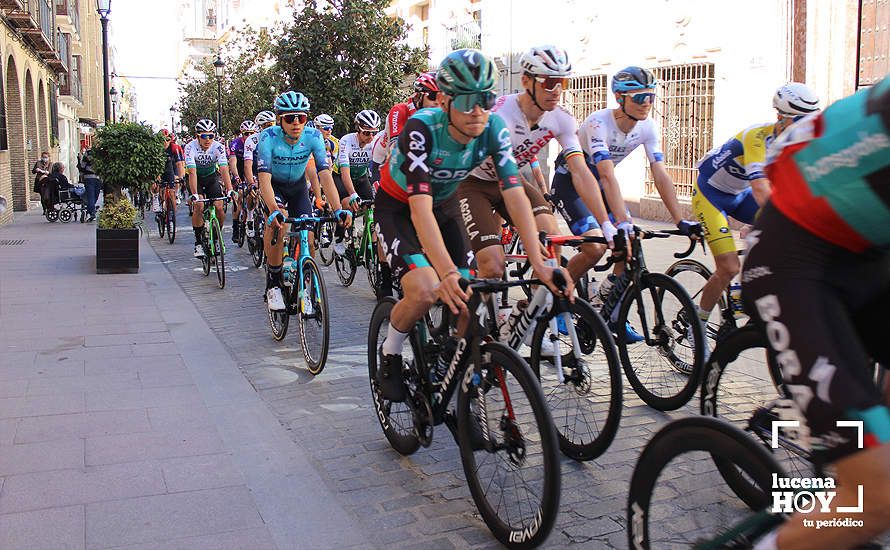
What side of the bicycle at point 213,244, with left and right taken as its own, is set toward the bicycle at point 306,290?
front

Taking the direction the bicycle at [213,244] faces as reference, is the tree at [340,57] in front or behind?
behind

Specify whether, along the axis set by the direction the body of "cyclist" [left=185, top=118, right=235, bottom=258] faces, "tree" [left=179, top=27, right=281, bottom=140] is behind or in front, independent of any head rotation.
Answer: behind

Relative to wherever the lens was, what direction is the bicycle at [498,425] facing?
facing the viewer and to the right of the viewer

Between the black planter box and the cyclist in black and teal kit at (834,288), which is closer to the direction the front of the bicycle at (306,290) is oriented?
the cyclist in black and teal kit

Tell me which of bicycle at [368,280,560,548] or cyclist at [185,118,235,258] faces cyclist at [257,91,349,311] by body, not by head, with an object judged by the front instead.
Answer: cyclist at [185,118,235,258]

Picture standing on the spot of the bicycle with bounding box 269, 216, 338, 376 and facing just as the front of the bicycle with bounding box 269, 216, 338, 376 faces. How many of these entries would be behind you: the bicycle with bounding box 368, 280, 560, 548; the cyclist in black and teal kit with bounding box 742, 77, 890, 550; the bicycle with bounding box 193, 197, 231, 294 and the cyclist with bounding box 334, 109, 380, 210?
2

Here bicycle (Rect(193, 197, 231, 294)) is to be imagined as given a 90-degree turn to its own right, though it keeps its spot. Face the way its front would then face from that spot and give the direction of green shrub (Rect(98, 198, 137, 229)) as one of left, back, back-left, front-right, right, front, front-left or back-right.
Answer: front-right

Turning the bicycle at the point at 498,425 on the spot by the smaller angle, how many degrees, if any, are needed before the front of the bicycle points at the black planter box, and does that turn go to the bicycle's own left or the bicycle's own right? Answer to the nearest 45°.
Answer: approximately 180°

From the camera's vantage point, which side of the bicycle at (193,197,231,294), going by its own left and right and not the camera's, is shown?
front

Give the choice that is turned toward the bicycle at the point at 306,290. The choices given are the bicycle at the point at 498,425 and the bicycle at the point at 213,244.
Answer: the bicycle at the point at 213,244

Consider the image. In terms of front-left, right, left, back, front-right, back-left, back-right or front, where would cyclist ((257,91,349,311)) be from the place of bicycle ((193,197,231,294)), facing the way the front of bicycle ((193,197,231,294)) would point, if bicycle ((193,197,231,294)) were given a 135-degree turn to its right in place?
back-left

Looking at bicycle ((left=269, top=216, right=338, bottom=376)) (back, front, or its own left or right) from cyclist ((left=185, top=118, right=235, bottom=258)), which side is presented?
back
